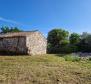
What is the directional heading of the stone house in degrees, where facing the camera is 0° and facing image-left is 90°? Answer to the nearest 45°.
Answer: approximately 45°
